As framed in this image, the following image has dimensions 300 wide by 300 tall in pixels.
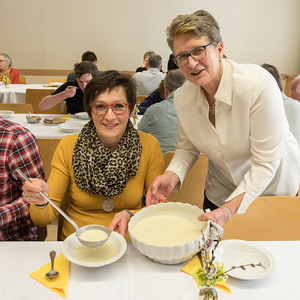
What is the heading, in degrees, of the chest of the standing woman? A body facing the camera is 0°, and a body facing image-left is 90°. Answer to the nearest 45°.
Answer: approximately 45°

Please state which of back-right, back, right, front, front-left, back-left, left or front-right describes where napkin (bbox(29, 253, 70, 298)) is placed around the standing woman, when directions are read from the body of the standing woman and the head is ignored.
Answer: front

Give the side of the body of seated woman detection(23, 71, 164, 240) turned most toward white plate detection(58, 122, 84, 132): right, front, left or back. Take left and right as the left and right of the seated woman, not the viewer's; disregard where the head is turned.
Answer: back

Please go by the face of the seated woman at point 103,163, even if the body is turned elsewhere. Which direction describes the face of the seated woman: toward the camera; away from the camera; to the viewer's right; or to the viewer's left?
toward the camera

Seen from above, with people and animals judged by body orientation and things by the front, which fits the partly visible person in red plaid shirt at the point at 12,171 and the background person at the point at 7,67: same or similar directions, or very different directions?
same or similar directions

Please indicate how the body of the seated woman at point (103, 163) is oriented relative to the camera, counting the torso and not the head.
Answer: toward the camera
